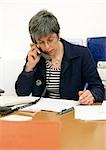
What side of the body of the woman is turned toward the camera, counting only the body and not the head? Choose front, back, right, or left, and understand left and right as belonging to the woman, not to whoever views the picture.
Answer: front

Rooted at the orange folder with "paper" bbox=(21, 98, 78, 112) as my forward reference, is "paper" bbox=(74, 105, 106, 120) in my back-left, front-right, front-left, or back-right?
front-right

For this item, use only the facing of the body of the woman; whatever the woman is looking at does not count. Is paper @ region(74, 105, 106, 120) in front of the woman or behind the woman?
in front

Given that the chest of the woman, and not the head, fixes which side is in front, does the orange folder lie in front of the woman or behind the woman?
in front

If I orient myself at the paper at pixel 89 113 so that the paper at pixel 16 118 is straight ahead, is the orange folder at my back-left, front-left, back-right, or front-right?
front-left

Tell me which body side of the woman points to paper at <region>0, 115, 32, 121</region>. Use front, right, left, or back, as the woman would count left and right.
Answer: front
